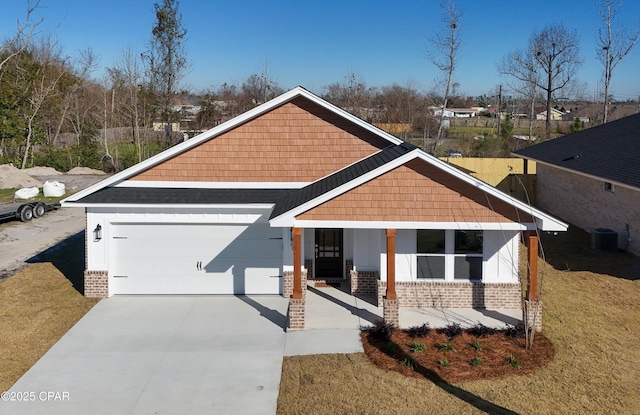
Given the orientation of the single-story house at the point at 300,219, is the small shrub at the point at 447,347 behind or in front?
in front

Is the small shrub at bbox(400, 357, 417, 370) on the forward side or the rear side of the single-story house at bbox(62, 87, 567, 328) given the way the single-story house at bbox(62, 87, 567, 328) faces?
on the forward side

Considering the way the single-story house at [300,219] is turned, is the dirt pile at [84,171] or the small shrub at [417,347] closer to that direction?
the small shrub

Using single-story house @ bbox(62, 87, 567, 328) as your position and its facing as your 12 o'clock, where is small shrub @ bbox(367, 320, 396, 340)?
The small shrub is roughly at 11 o'clock from the single-story house.

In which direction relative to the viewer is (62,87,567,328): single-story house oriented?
toward the camera

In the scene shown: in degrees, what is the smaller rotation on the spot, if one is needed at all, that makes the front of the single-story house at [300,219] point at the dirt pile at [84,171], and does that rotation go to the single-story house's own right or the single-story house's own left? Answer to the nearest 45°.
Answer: approximately 135° to the single-story house's own right

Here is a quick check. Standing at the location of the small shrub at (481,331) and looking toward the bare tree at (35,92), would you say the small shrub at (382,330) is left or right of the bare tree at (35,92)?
left

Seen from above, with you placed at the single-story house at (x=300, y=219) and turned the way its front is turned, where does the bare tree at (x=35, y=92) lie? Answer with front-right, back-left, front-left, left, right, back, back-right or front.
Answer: back-right

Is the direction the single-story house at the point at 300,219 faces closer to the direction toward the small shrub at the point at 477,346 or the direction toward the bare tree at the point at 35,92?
the small shrub

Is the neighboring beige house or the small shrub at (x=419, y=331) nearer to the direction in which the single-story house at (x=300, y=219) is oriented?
the small shrub

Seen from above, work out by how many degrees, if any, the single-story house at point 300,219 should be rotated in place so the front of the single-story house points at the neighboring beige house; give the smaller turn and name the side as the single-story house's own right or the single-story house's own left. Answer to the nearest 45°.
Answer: approximately 135° to the single-story house's own left

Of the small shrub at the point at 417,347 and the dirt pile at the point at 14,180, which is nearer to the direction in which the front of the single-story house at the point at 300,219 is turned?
the small shrub

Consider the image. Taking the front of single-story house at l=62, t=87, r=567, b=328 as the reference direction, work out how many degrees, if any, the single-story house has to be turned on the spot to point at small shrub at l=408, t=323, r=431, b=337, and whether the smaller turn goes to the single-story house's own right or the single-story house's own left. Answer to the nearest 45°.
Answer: approximately 45° to the single-story house's own left

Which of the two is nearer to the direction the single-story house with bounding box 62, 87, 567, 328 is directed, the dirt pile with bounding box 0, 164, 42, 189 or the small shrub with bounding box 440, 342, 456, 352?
the small shrub

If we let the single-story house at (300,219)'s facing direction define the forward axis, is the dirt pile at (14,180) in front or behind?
behind

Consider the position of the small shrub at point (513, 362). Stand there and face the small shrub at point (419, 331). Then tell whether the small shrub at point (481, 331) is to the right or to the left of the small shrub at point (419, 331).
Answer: right
